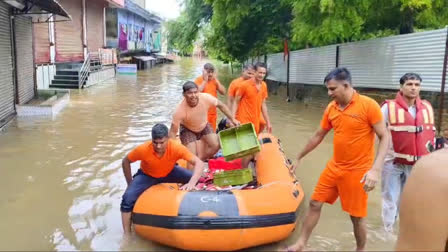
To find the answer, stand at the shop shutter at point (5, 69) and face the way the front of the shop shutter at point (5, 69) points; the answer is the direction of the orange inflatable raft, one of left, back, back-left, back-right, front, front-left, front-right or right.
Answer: right

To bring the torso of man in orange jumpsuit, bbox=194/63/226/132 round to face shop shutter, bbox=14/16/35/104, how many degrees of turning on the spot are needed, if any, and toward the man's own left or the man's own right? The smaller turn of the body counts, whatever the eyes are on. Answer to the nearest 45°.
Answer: approximately 135° to the man's own right

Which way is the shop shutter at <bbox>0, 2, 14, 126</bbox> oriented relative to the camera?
to the viewer's right

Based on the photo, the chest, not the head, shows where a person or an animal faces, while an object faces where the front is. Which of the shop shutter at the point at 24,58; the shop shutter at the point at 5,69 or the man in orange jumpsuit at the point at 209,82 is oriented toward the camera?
the man in orange jumpsuit

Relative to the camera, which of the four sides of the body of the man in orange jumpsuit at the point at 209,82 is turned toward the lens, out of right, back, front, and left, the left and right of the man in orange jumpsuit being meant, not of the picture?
front

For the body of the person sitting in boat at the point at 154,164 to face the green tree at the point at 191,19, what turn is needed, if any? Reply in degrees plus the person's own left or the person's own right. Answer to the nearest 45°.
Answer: approximately 180°

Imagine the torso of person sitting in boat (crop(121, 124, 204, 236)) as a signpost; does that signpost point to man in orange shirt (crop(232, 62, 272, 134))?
no

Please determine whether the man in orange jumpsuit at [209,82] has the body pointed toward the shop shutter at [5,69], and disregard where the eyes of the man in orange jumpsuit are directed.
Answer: no

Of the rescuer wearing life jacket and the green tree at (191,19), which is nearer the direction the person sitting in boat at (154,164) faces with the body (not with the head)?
the rescuer wearing life jacket

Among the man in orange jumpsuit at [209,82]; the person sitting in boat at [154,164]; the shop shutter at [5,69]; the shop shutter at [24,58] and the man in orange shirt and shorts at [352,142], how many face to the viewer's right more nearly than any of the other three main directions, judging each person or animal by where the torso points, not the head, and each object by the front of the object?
2

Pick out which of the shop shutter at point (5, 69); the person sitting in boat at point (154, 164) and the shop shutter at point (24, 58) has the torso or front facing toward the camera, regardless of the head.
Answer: the person sitting in boat

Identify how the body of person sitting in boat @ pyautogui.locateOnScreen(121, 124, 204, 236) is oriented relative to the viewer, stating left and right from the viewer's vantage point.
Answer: facing the viewer

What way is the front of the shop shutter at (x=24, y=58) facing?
to the viewer's right

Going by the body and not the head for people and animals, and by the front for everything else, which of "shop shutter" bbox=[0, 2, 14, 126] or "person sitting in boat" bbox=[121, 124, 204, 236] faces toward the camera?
the person sitting in boat

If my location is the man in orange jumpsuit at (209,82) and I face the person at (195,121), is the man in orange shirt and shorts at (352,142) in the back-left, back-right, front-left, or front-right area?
front-left

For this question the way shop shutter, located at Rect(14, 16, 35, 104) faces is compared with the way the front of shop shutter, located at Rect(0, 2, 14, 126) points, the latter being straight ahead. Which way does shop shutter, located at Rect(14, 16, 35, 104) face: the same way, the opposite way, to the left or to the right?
the same way

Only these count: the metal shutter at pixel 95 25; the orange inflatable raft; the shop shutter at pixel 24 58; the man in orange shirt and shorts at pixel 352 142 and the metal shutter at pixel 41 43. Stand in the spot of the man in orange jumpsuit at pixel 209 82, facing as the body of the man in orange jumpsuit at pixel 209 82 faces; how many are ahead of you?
2
